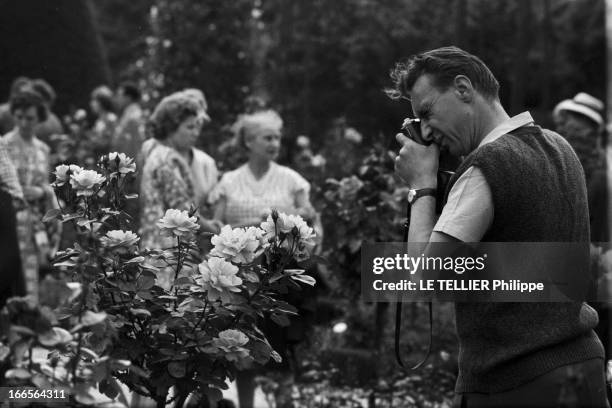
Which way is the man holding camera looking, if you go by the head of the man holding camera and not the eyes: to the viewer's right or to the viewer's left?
to the viewer's left

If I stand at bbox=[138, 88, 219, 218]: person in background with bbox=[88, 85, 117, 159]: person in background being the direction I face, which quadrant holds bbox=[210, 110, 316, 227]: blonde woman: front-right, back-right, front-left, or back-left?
back-right

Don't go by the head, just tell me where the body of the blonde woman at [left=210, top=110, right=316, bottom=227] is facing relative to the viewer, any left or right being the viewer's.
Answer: facing the viewer

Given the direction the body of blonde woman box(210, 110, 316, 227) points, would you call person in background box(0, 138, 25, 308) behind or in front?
in front

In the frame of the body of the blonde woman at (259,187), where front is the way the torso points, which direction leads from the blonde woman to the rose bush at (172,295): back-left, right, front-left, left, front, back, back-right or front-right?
front

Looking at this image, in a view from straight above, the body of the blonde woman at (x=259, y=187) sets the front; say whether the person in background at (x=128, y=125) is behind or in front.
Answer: behind

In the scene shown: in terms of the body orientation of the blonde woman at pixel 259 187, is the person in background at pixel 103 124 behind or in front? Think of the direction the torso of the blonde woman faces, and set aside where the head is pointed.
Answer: behind

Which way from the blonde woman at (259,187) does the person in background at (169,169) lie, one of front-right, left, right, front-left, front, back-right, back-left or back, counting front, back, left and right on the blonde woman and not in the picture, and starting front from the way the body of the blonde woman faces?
right

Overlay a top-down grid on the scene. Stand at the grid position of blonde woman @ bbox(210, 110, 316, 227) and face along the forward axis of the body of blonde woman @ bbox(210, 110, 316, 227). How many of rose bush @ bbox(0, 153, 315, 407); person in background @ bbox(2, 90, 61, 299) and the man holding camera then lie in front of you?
2

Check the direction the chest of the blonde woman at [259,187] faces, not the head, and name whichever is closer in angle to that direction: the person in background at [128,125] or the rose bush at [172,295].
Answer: the rose bush

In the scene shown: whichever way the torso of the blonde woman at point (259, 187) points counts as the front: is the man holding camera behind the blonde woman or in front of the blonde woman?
in front

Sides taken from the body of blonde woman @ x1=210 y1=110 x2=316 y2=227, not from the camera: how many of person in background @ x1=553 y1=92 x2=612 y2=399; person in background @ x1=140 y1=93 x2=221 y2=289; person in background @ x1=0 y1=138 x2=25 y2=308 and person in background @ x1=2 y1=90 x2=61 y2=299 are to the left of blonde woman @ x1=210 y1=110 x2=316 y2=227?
1

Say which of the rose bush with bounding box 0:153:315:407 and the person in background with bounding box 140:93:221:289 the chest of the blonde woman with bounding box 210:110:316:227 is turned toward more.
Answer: the rose bush
